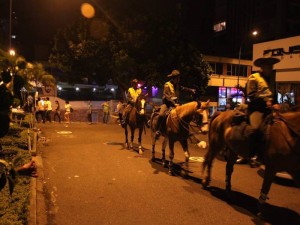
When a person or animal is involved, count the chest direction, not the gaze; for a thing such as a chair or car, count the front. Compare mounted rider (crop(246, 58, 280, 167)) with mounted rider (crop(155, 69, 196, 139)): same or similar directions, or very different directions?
same or similar directions

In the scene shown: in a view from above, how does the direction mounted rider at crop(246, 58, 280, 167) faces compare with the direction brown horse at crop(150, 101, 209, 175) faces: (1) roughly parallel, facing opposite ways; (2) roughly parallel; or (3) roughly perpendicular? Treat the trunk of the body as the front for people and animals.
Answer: roughly parallel

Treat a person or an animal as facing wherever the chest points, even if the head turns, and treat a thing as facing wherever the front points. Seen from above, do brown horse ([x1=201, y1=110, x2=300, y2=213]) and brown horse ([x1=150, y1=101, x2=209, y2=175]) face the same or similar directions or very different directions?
same or similar directions
